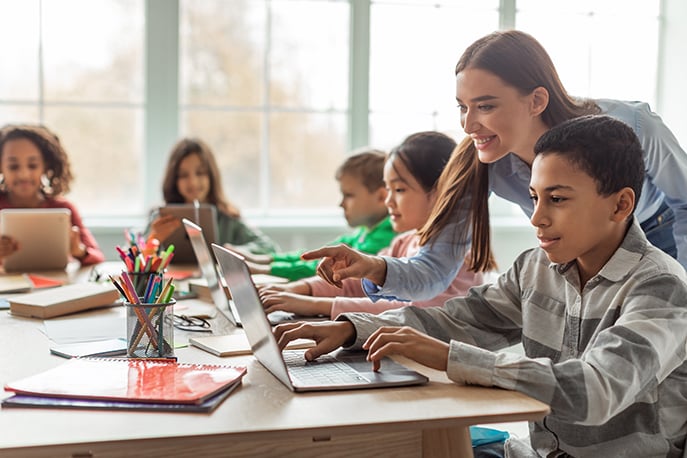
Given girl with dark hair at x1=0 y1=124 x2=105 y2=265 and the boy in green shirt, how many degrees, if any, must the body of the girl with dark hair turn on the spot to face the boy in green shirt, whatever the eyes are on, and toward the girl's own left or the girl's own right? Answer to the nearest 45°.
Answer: approximately 45° to the girl's own left

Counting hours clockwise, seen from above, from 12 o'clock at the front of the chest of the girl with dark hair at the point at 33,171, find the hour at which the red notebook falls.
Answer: The red notebook is roughly at 12 o'clock from the girl with dark hair.

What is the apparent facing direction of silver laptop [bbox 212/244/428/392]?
to the viewer's right

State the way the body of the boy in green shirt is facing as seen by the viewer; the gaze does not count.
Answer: to the viewer's left

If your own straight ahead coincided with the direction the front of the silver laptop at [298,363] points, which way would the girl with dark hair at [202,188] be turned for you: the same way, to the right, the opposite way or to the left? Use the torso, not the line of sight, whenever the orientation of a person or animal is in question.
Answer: to the right

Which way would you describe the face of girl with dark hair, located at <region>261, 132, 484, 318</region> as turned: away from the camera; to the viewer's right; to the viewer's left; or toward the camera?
to the viewer's left

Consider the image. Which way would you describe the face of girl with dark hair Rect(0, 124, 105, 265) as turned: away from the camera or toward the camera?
toward the camera

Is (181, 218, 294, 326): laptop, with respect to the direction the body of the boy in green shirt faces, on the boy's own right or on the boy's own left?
on the boy's own left

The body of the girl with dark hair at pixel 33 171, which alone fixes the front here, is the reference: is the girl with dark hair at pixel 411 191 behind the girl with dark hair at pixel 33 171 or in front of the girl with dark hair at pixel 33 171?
in front

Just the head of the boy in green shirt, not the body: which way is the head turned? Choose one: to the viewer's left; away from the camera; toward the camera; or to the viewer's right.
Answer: to the viewer's left

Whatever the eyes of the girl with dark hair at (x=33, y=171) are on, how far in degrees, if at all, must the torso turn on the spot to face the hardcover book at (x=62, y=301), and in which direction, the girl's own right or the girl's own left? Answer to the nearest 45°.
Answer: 0° — they already face it

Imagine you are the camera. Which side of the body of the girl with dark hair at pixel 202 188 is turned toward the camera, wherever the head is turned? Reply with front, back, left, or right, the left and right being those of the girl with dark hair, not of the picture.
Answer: front

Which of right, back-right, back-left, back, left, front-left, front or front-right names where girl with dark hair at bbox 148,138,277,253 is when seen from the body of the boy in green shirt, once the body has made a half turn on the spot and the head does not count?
back-left

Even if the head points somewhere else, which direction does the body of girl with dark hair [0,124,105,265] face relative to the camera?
toward the camera

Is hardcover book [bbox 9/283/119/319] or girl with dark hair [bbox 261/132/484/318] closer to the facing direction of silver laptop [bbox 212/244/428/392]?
the girl with dark hair
